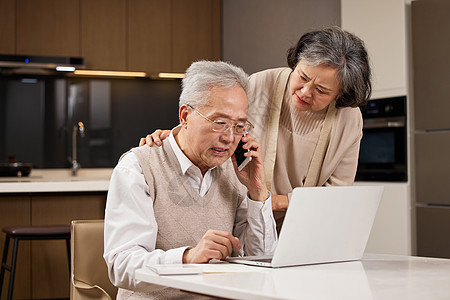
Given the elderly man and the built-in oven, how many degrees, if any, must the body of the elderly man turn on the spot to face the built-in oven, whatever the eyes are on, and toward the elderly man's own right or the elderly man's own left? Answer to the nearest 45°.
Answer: approximately 90° to the elderly man's own left

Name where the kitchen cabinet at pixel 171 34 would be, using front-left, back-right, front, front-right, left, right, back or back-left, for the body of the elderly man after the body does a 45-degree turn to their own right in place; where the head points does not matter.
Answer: back

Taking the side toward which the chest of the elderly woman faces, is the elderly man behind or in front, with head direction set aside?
in front

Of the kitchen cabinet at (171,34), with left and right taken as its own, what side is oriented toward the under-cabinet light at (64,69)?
right

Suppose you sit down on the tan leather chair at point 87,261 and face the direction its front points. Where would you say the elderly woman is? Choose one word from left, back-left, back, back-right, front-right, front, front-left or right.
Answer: front-left

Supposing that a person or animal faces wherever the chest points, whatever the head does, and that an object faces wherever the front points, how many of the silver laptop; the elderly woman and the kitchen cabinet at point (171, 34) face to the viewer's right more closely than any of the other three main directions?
0

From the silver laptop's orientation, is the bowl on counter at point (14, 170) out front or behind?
out front

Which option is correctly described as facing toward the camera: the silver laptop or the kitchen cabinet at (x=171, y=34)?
the kitchen cabinet

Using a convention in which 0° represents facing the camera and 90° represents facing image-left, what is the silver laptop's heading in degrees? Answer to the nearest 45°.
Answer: approximately 135°

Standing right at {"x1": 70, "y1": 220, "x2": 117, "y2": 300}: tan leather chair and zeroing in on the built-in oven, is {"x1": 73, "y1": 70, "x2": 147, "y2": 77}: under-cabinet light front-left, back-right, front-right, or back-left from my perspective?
front-left

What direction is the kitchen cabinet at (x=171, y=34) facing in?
toward the camera

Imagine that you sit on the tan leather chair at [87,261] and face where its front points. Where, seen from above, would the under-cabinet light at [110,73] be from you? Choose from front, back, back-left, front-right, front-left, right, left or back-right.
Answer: back-left
